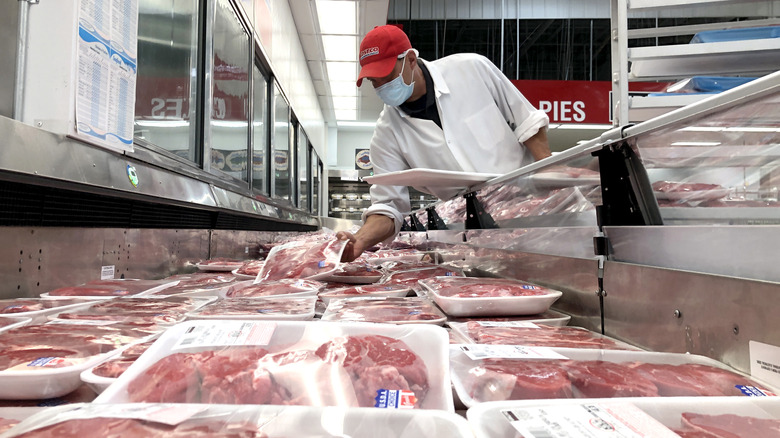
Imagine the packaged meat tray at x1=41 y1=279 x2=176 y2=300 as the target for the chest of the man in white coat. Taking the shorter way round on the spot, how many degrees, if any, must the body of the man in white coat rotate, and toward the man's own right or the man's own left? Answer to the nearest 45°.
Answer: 0° — they already face it

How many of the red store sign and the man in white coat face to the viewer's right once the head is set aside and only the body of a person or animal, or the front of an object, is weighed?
0

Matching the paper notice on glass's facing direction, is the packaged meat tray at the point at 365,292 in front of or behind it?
in front

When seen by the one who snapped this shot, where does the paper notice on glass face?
facing the viewer and to the right of the viewer

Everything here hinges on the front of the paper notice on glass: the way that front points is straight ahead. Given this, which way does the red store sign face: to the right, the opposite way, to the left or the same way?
to the right

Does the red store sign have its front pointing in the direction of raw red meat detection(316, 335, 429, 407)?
yes

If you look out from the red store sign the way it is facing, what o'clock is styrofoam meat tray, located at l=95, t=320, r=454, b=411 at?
The styrofoam meat tray is roughly at 12 o'clock from the red store sign.

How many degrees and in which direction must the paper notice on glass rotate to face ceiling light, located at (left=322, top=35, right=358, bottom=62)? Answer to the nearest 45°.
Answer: approximately 90° to its left

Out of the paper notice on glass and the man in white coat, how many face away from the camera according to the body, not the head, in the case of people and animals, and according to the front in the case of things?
0

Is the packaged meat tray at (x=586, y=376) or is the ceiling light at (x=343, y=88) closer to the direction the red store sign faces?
the packaged meat tray

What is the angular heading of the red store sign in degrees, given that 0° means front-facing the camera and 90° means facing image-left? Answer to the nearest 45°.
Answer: approximately 0°

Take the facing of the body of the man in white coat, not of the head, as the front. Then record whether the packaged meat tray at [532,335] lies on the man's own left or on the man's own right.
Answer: on the man's own left

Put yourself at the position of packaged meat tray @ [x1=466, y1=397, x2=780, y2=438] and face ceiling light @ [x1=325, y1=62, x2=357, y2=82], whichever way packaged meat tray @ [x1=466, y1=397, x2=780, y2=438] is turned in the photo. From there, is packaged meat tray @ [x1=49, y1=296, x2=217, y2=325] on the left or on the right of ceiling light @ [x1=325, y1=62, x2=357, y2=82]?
left

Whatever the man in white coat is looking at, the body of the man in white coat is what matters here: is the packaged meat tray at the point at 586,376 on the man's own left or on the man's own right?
on the man's own left
